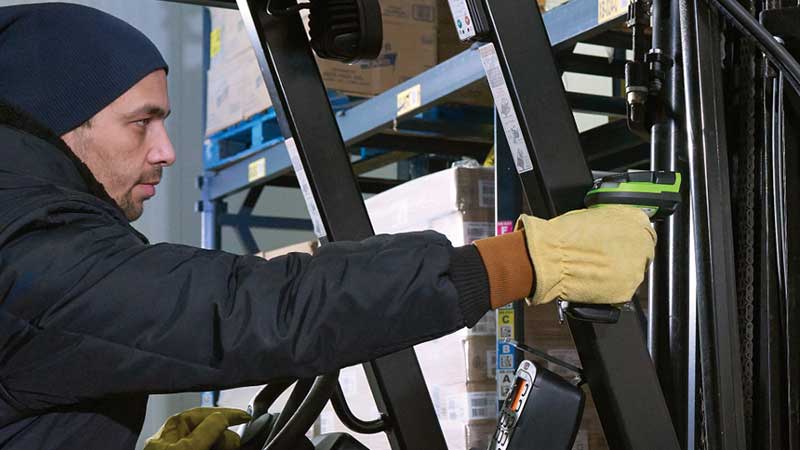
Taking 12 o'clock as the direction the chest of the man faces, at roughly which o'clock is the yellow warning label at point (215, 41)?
The yellow warning label is roughly at 9 o'clock from the man.

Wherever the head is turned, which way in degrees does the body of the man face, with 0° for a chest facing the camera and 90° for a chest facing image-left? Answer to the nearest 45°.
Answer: approximately 270°

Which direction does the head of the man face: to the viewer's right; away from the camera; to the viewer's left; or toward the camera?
to the viewer's right
